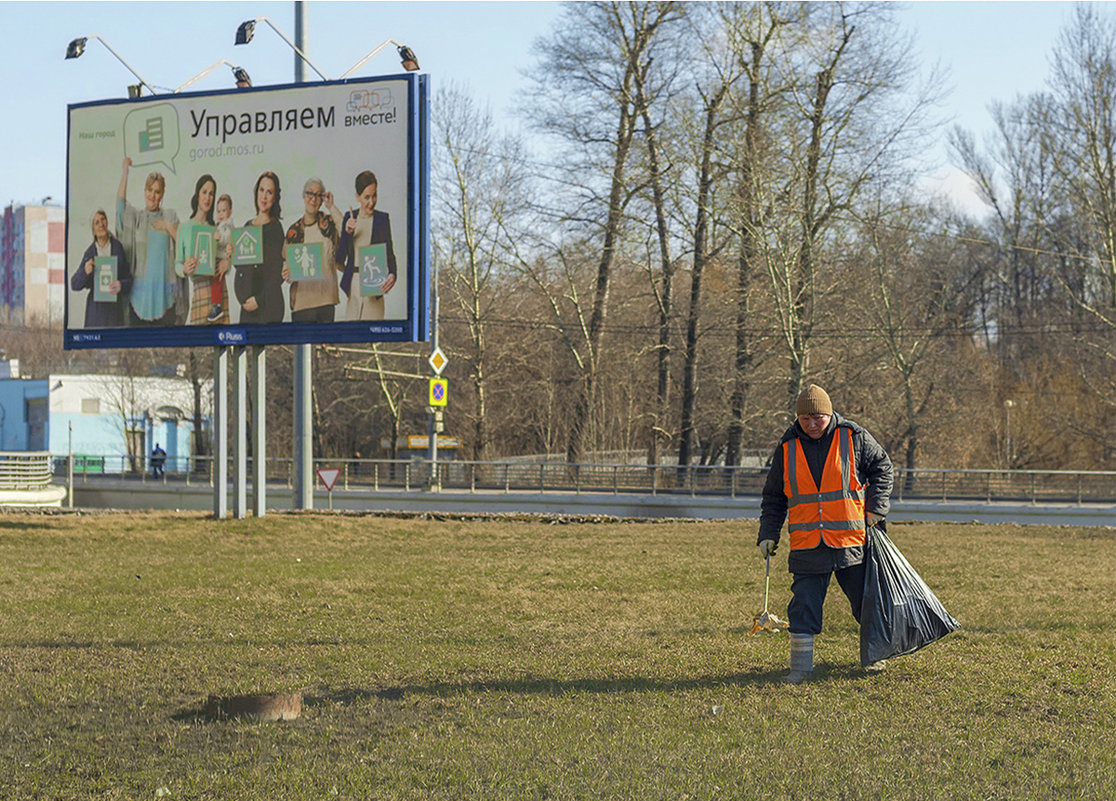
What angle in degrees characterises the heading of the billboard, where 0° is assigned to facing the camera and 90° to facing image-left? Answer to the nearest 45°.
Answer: approximately 45°

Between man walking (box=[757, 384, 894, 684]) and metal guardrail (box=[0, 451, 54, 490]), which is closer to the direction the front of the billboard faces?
the man walking

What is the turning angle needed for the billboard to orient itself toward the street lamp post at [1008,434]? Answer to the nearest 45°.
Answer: approximately 180°

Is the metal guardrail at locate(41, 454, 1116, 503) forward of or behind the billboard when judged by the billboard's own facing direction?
behind

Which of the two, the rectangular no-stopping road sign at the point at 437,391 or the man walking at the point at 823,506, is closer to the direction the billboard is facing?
the man walking

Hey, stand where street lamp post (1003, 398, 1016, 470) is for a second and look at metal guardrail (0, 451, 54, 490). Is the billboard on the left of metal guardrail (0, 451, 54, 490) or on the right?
left

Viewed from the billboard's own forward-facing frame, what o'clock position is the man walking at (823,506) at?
The man walking is roughly at 10 o'clock from the billboard.

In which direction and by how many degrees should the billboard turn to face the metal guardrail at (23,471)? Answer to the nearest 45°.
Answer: approximately 135° to its right
